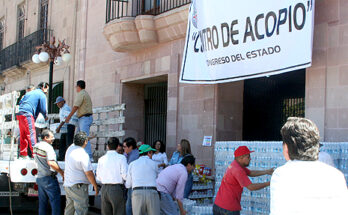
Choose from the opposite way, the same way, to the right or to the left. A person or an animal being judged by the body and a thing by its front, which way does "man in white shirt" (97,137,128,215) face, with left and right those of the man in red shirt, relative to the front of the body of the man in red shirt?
to the left

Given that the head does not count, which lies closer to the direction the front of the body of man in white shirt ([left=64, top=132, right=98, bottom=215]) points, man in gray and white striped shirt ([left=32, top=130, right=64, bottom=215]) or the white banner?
the white banner

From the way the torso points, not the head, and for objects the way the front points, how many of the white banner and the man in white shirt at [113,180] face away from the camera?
1

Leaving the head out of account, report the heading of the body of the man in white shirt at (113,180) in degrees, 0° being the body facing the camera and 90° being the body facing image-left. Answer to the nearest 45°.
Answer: approximately 180°

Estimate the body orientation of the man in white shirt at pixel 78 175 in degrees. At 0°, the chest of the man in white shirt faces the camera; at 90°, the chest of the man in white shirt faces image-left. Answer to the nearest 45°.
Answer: approximately 225°

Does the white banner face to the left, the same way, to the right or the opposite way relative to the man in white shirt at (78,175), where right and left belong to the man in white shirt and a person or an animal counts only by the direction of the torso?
the opposite way

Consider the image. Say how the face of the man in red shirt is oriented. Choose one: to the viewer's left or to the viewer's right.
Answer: to the viewer's right

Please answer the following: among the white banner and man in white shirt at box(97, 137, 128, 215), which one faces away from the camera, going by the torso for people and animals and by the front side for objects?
the man in white shirt

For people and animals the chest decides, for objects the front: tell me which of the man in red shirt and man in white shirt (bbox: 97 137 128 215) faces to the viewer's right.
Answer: the man in red shirt

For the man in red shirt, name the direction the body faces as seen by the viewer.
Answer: to the viewer's right
